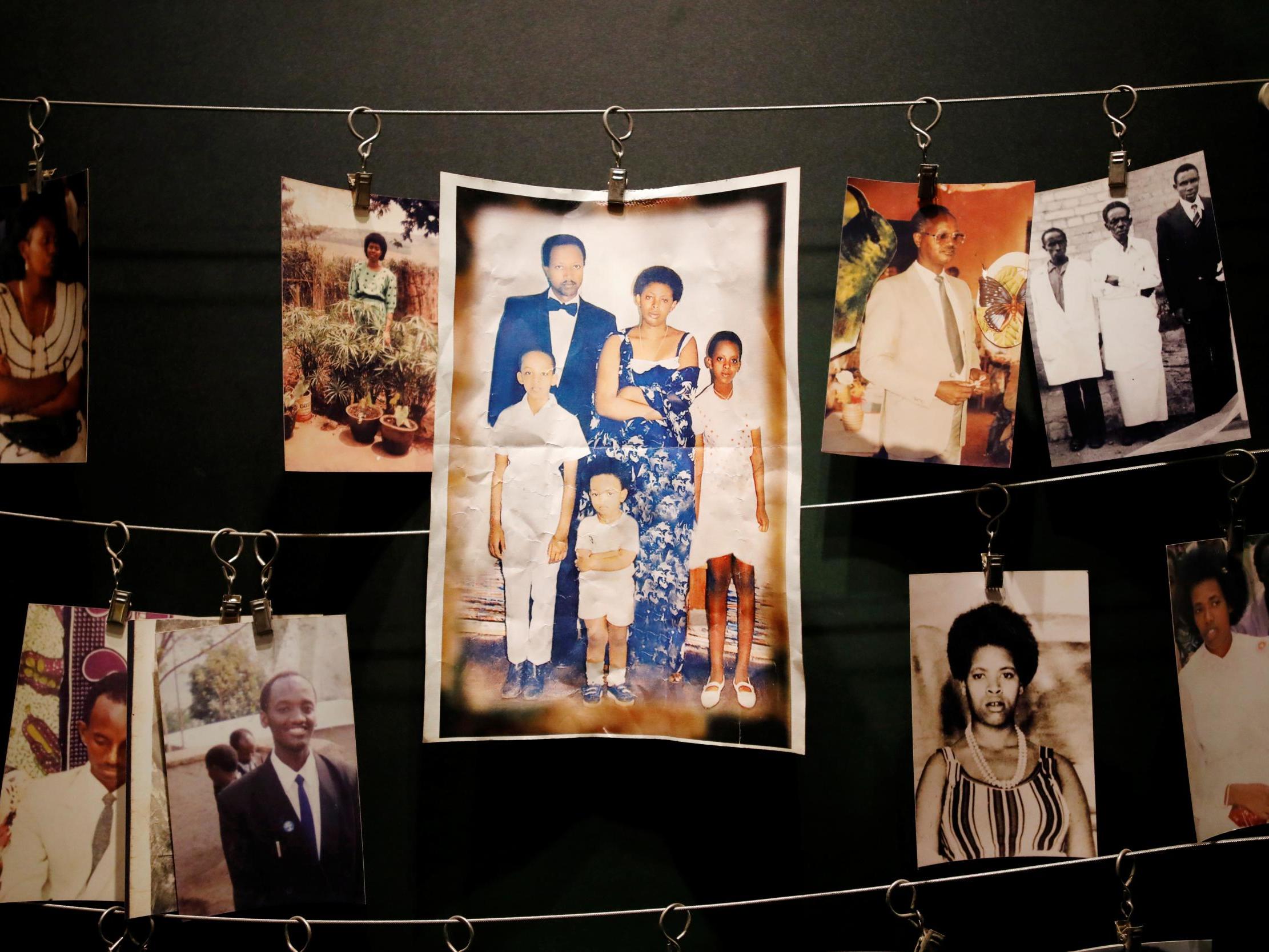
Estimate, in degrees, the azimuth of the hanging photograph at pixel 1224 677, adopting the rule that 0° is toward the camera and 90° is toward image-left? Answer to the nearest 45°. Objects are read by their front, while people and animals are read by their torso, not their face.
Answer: approximately 0°
